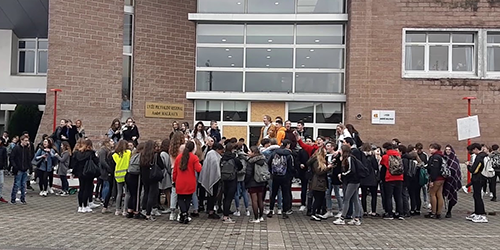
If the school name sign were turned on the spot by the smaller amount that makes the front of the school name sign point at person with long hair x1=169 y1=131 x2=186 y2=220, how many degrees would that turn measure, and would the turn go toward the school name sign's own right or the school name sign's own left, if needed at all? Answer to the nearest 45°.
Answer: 0° — it already faces them

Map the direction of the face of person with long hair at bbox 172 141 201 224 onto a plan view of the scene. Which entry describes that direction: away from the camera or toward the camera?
away from the camera

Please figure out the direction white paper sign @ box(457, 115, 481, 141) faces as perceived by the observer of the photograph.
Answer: facing the viewer

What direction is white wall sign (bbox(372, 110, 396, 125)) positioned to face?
toward the camera

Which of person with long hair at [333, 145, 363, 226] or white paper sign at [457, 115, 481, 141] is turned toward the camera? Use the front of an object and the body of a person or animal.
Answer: the white paper sign

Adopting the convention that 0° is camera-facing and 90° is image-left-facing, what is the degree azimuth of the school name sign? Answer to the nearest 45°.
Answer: approximately 0°

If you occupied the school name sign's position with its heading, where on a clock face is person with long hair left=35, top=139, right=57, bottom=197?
The person with long hair is roughly at 1 o'clock from the school name sign.

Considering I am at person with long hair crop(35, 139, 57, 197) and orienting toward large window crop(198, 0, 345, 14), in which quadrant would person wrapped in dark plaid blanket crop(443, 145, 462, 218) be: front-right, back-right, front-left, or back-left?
front-right

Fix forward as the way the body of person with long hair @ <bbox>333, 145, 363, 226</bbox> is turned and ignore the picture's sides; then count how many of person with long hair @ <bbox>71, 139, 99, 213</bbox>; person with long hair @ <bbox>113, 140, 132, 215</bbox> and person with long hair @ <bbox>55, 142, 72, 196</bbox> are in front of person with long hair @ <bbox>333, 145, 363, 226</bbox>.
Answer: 3
